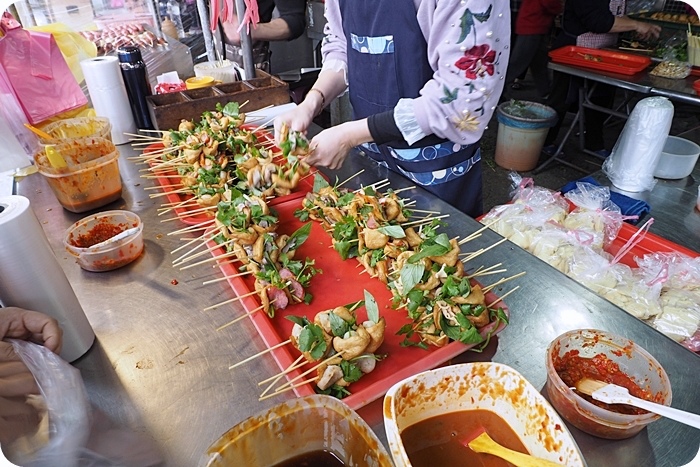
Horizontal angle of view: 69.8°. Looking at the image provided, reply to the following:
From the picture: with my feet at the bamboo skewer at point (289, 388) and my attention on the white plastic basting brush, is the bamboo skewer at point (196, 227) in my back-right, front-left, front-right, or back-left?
back-left

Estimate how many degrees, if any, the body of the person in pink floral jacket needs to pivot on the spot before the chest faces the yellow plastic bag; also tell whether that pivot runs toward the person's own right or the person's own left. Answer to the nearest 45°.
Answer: approximately 90° to the person's own right

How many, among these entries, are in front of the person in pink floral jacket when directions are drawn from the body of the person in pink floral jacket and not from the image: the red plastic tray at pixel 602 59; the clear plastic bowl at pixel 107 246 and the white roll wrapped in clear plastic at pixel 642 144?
1

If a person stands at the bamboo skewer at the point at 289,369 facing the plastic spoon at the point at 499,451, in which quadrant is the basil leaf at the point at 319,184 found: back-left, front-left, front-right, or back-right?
back-left

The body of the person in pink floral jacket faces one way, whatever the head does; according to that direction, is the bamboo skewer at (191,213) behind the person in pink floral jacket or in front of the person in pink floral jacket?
in front

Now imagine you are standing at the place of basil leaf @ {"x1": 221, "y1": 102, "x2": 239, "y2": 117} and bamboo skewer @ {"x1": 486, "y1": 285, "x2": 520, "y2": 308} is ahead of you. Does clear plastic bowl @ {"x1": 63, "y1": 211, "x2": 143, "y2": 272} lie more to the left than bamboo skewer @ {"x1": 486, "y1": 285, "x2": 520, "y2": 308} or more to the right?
right

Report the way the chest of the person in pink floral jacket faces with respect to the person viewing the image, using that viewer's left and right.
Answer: facing the viewer and to the left of the viewer

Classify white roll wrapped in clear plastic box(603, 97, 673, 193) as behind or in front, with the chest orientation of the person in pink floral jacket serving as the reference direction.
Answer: behind

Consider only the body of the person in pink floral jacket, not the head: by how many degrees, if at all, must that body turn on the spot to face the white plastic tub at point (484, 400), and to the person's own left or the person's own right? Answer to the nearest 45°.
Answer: approximately 45° to the person's own left

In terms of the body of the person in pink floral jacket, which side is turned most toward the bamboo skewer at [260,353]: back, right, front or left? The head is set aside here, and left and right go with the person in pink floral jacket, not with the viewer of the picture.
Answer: front

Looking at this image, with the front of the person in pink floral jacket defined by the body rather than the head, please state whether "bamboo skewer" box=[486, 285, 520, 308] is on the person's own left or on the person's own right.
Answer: on the person's own left

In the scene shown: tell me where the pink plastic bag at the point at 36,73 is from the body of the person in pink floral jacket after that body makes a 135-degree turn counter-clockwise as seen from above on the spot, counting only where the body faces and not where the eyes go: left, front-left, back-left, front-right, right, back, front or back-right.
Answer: back

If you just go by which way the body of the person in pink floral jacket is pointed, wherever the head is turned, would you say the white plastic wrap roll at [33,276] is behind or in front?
in front

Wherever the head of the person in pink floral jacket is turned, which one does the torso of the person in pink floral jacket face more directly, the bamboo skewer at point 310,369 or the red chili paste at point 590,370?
the bamboo skewer

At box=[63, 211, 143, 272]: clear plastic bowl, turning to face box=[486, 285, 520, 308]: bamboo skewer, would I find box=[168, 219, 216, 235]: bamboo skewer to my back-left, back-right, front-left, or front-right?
front-left

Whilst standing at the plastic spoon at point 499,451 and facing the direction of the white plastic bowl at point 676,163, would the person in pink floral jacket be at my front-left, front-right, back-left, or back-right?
front-left

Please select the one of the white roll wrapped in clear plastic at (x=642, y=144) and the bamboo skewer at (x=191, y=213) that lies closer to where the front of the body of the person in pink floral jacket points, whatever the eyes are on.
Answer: the bamboo skewer

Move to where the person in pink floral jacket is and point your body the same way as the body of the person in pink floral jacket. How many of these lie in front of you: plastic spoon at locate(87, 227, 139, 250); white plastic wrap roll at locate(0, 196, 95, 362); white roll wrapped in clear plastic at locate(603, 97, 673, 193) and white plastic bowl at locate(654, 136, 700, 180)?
2

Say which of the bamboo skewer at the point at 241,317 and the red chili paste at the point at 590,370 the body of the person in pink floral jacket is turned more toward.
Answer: the bamboo skewer

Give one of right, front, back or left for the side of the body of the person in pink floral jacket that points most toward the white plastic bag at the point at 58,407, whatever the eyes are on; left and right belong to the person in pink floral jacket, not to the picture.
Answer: front
